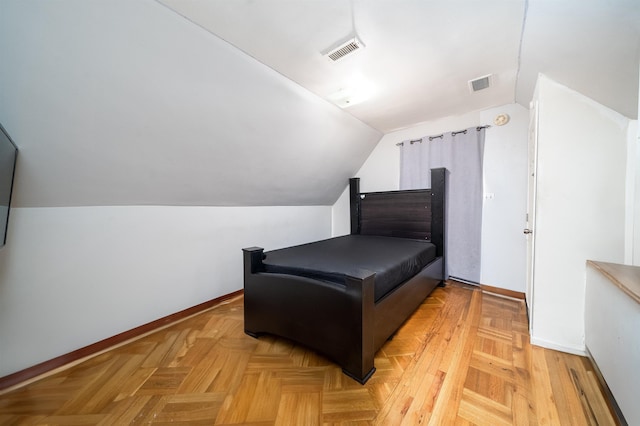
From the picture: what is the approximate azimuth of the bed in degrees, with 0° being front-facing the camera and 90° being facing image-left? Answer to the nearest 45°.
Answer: approximately 45°

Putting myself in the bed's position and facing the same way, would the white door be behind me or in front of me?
behind

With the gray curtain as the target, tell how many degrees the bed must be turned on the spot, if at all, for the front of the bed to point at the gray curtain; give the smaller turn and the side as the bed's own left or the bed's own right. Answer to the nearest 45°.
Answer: approximately 180°
